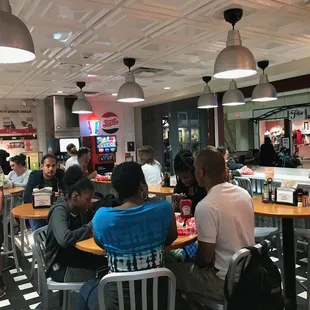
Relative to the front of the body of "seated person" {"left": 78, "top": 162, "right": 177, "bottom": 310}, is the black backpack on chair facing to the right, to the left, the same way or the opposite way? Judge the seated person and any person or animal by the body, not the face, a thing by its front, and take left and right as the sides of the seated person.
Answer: the opposite way

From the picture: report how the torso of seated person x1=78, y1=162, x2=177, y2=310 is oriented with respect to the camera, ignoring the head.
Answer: away from the camera

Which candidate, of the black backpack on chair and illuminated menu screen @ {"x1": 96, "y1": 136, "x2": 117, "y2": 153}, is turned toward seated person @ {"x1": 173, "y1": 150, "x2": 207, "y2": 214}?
the illuminated menu screen

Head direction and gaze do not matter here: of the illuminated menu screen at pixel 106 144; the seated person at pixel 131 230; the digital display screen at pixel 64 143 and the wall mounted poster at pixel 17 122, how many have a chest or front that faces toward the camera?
3

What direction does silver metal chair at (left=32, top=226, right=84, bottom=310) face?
to the viewer's right

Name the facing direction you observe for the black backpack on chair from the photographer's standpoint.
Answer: facing the viewer and to the right of the viewer

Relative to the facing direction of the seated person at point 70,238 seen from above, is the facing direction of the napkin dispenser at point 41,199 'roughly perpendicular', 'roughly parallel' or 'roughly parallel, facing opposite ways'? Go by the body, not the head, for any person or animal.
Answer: roughly perpendicular

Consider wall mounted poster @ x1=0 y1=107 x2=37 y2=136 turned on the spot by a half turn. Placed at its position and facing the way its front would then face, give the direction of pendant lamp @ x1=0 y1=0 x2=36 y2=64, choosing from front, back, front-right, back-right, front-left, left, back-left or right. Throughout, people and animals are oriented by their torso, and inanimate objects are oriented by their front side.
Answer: back

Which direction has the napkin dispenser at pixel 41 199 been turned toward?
toward the camera

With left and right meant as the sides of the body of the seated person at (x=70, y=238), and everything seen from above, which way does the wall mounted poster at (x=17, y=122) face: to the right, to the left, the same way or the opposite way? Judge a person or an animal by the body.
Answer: to the right

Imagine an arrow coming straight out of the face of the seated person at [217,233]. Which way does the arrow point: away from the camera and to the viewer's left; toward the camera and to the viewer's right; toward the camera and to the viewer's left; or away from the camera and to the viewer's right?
away from the camera and to the viewer's left

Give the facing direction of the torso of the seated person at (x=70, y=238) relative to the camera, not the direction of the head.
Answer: to the viewer's right

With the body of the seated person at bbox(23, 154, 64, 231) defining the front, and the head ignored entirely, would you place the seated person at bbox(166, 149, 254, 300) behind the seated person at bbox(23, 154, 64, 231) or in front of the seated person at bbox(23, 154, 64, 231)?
in front

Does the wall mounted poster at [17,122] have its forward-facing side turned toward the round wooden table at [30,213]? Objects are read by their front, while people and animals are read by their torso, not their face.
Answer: yes

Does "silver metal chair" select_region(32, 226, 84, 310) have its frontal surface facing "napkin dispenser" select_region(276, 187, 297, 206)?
yes

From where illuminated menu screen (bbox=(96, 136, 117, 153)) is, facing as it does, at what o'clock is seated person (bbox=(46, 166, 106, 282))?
The seated person is roughly at 12 o'clock from the illuminated menu screen.

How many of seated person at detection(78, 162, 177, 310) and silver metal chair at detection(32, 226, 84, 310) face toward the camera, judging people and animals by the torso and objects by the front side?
0

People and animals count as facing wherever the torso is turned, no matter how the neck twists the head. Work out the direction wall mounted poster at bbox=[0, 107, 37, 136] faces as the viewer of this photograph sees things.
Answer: facing the viewer
